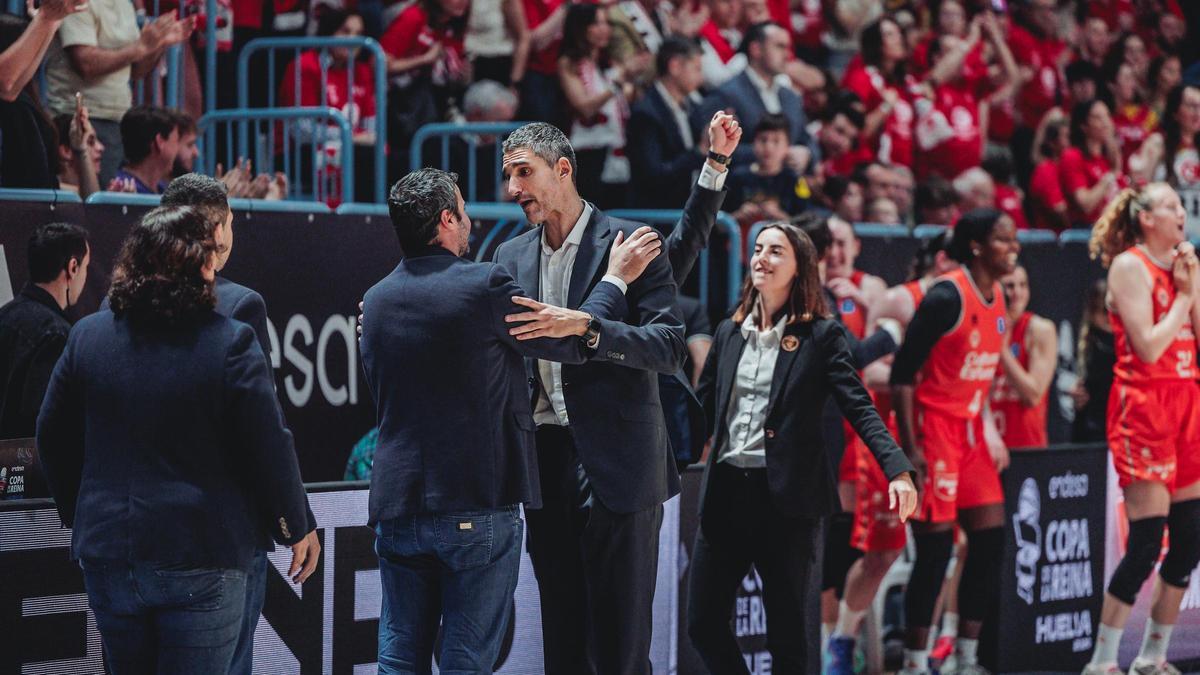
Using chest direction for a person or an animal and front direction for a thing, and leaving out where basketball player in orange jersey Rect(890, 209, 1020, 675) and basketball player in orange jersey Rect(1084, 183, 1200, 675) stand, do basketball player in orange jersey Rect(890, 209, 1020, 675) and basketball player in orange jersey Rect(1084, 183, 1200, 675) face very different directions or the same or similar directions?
same or similar directions

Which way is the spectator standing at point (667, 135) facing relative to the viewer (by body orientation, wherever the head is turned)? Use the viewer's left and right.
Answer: facing the viewer and to the right of the viewer

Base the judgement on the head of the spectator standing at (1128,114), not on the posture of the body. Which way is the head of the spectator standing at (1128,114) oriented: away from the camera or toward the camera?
toward the camera

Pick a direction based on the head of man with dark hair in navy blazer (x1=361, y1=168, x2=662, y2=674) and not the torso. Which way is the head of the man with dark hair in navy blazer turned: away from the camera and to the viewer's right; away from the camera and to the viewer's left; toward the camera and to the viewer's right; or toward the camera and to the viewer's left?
away from the camera and to the viewer's right

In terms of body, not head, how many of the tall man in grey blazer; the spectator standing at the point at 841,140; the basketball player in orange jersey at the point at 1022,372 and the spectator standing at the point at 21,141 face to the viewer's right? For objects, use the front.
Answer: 1

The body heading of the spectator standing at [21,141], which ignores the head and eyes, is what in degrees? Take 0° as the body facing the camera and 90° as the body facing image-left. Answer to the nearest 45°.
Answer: approximately 270°

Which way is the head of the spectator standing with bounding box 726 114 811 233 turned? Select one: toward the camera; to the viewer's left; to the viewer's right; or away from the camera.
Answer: toward the camera

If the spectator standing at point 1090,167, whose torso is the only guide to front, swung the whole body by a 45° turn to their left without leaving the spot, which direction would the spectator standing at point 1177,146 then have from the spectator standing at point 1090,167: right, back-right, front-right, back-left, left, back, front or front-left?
front-left

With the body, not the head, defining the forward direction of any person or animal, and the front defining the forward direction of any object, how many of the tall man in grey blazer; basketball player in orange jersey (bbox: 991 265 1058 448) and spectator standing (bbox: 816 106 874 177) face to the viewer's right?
0

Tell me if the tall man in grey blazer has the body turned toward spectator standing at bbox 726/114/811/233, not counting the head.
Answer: no

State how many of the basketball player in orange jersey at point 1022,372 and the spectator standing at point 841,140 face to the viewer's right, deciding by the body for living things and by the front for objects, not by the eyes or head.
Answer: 0

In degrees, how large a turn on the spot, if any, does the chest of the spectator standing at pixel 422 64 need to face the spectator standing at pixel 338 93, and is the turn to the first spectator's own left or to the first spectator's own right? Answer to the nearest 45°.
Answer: approximately 90° to the first spectator's own right

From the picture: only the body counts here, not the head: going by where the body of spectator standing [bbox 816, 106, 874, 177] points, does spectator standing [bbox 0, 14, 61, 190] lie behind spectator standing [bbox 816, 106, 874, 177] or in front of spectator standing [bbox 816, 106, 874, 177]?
in front

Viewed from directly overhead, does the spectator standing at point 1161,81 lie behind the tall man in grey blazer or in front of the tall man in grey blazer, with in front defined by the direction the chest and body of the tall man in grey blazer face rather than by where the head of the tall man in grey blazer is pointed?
behind

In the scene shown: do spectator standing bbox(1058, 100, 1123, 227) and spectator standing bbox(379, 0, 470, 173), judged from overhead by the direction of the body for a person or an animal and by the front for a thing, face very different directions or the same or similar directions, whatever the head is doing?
same or similar directions

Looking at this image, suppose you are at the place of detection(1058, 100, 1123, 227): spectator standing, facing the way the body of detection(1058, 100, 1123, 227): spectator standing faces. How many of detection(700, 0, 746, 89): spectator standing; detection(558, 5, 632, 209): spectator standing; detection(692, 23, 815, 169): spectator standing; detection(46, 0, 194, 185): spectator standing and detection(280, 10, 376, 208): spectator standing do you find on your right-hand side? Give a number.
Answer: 5
